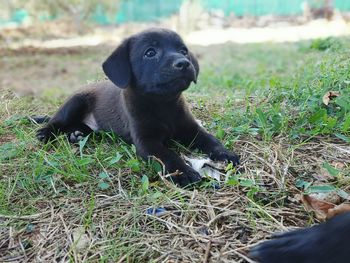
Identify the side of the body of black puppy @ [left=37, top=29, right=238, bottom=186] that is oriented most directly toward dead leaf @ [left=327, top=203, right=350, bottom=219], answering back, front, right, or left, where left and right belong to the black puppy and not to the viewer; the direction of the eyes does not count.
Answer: front

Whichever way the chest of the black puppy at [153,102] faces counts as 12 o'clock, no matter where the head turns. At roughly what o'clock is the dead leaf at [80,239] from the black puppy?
The dead leaf is roughly at 2 o'clock from the black puppy.

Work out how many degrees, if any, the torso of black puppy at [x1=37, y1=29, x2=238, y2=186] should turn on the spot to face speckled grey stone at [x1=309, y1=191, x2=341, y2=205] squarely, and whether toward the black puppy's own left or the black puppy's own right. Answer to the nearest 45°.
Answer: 0° — it already faces it

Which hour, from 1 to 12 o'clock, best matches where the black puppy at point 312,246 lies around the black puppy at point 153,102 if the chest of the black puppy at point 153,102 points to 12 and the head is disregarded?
the black puppy at point 312,246 is roughly at 1 o'clock from the black puppy at point 153,102.

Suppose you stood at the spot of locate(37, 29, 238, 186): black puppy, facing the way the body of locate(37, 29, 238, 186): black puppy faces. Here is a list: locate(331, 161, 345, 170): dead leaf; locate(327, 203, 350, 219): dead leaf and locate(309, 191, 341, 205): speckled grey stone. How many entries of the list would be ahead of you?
3

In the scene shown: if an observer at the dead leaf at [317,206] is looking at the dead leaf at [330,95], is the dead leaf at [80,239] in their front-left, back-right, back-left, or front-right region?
back-left

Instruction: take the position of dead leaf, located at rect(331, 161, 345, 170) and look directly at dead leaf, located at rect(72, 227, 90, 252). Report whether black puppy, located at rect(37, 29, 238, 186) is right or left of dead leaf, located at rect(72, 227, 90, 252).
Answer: right

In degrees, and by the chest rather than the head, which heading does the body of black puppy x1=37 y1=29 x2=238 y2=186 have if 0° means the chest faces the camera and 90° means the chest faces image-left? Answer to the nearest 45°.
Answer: approximately 315°

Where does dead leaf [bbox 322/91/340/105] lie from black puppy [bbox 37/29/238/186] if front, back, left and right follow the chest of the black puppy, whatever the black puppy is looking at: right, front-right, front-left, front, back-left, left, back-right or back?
front-left

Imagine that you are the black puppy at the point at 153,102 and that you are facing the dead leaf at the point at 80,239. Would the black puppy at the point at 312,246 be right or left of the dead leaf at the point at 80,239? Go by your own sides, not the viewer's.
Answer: left
